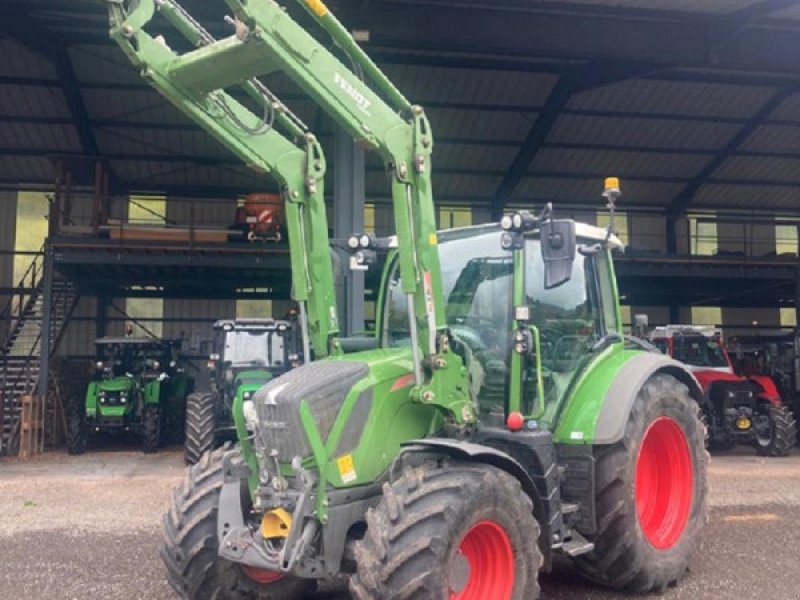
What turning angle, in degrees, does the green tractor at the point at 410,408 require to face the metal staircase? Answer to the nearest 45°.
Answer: approximately 90° to its right

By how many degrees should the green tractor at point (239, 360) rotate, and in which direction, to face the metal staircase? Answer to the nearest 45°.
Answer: approximately 135° to its right

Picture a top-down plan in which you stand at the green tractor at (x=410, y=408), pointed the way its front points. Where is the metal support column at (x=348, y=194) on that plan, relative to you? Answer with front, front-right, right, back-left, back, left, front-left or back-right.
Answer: back-right

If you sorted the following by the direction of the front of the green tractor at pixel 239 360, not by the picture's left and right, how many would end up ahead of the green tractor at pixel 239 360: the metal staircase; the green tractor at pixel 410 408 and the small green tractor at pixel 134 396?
1

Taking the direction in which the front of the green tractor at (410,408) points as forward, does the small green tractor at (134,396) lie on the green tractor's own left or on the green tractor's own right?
on the green tractor's own right

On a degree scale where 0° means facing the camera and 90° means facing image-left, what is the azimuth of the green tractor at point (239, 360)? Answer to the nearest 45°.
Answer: approximately 0°

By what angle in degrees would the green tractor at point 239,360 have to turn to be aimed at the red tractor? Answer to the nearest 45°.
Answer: approximately 90° to its left

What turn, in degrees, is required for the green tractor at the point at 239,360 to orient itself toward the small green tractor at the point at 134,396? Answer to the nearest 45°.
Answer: approximately 135° to its right

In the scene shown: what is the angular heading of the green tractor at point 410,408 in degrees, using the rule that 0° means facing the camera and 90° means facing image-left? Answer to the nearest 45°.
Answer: approximately 45°

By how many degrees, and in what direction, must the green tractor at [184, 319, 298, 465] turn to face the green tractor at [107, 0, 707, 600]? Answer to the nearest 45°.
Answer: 0° — it already faces it

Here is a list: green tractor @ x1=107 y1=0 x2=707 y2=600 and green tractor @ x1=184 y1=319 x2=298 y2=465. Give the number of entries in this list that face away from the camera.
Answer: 0

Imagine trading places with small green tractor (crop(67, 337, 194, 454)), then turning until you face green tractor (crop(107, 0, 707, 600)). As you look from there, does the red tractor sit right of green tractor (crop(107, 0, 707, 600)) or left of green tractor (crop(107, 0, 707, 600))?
left
